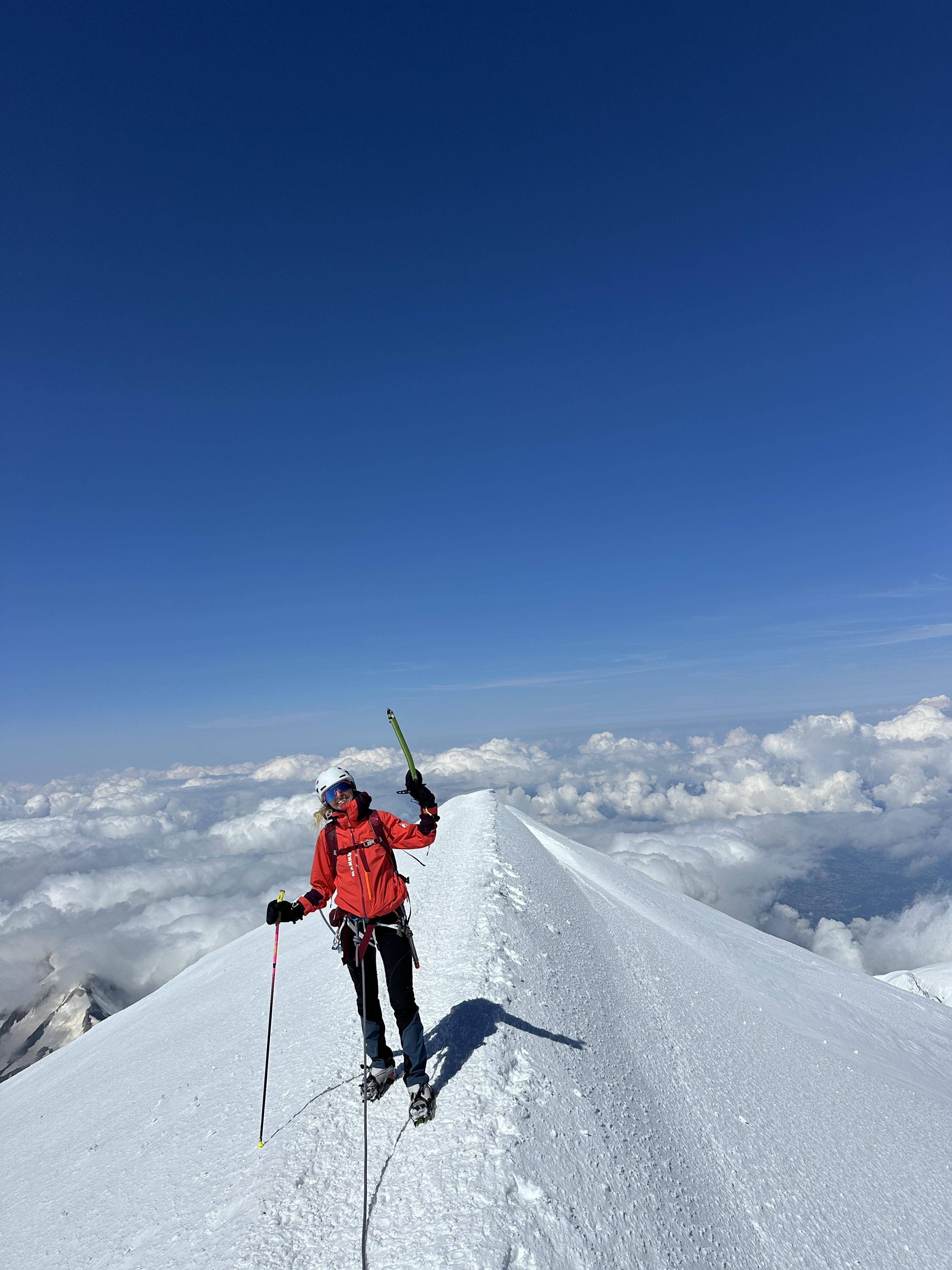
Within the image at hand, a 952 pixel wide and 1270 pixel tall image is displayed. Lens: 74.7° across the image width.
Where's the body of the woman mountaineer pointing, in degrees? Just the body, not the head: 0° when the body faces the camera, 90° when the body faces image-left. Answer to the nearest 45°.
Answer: approximately 0°
